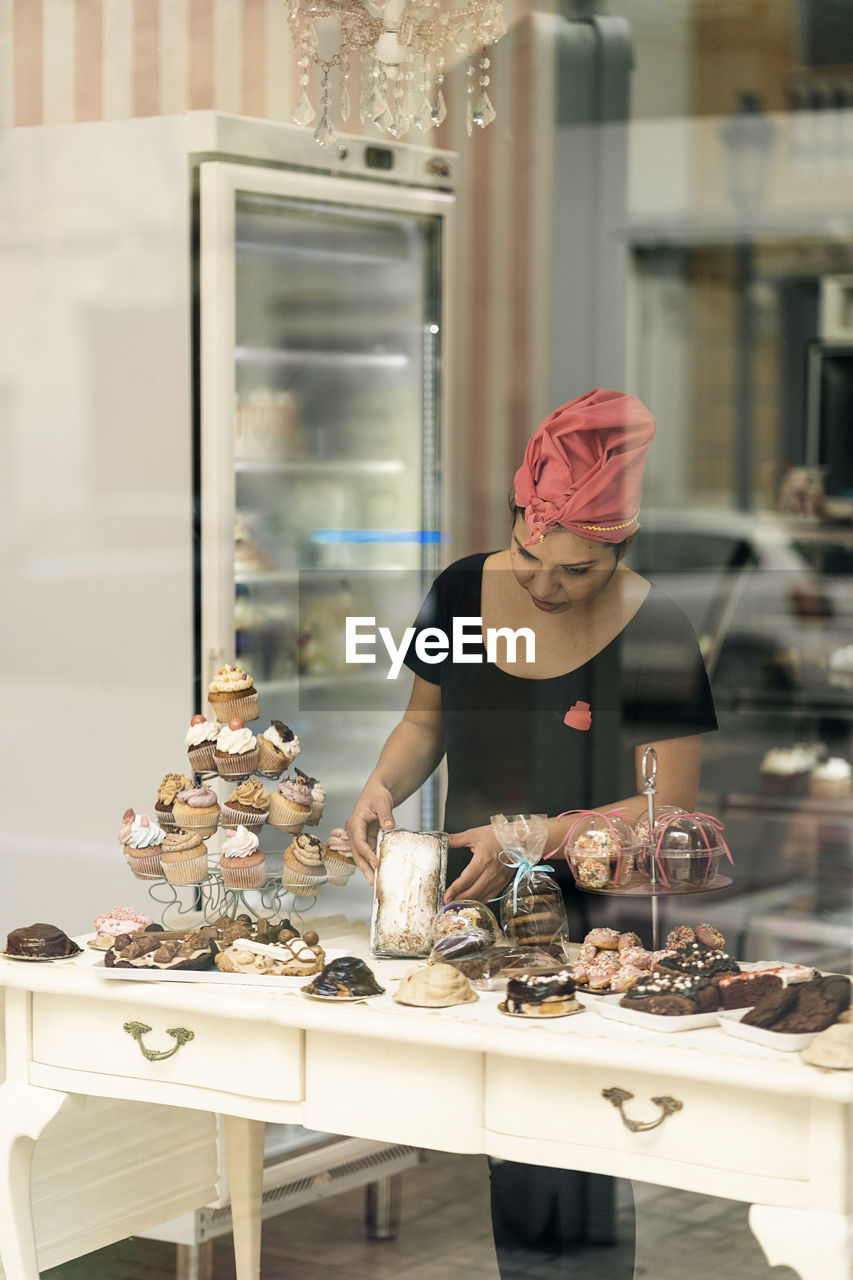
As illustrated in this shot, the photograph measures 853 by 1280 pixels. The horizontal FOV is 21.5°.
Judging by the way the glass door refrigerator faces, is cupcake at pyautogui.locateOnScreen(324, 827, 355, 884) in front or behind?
in front

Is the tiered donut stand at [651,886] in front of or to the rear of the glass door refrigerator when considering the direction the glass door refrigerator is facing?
in front

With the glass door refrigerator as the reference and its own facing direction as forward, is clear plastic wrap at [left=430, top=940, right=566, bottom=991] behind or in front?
in front

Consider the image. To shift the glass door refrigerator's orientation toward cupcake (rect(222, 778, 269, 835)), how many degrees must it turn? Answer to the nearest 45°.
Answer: approximately 45° to its right

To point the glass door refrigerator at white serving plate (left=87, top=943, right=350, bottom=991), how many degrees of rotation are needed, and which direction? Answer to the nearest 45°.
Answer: approximately 45° to its right

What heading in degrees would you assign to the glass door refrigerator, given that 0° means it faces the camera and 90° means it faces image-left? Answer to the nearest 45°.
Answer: approximately 315°

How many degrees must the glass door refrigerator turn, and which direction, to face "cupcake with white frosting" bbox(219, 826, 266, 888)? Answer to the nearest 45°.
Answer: approximately 45° to its right

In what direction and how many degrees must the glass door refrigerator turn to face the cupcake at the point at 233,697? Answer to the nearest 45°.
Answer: approximately 45° to its right

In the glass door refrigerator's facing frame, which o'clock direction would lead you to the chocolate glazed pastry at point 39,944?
The chocolate glazed pastry is roughly at 2 o'clock from the glass door refrigerator.

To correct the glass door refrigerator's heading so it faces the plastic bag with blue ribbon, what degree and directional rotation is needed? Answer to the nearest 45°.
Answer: approximately 45° to its right

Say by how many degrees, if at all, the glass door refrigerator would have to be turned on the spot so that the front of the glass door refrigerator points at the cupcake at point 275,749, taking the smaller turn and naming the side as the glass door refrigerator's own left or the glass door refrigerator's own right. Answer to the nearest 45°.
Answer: approximately 45° to the glass door refrigerator's own right

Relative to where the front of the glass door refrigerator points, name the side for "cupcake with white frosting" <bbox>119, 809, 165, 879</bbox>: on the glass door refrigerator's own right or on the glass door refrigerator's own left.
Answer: on the glass door refrigerator's own right
